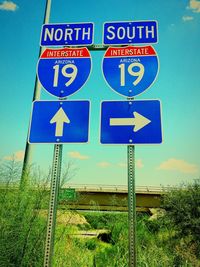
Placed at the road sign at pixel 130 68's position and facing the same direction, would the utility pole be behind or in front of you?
behind

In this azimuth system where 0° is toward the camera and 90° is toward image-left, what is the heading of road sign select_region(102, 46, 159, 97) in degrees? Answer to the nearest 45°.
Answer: approximately 0°

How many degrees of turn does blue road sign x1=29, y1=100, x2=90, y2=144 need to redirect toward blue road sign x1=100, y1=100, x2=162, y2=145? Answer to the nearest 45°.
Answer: approximately 90° to its left

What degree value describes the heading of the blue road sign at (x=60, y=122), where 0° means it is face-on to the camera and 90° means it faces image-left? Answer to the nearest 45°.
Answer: approximately 0°

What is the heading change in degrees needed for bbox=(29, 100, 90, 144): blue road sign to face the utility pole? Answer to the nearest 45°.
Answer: approximately 180°
